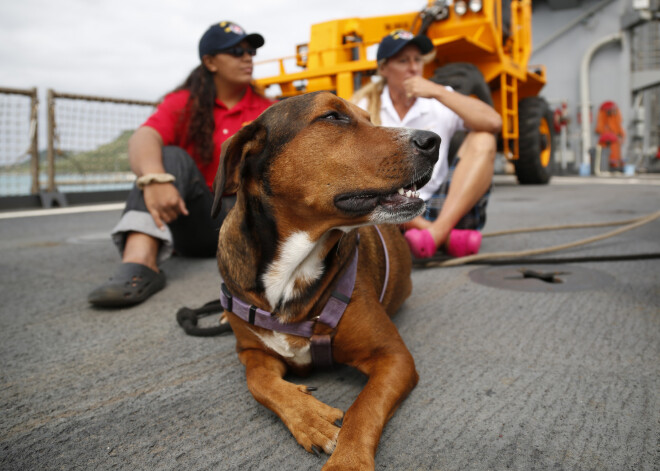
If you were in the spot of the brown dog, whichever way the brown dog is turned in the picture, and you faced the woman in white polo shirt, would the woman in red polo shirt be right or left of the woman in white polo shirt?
left

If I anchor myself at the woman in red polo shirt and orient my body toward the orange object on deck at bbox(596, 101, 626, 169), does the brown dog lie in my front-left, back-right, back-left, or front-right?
back-right

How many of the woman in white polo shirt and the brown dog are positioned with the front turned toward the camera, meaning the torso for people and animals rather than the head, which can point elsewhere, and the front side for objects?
2

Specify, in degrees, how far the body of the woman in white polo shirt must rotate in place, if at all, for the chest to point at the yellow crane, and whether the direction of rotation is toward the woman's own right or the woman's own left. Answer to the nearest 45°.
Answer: approximately 180°

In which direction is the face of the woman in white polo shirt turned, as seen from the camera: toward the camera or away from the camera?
toward the camera

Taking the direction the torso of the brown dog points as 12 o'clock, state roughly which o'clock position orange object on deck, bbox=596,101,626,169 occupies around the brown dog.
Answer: The orange object on deck is roughly at 7 o'clock from the brown dog.

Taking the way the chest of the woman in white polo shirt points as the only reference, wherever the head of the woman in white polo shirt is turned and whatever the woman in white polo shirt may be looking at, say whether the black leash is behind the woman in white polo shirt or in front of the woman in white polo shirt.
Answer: in front

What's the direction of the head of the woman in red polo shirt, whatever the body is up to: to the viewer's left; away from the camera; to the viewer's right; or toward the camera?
to the viewer's right

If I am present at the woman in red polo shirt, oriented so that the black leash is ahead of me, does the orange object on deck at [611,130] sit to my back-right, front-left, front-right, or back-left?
back-left

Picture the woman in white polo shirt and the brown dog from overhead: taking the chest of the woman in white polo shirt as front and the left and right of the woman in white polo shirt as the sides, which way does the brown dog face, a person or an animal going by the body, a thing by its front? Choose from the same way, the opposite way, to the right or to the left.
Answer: the same way

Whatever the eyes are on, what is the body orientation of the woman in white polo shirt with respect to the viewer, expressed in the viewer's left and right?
facing the viewer

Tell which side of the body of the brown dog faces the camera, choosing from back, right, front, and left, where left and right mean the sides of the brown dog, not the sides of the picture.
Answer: front
